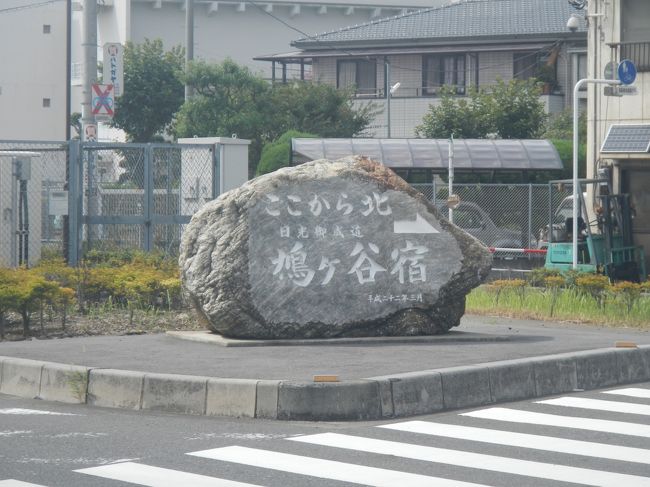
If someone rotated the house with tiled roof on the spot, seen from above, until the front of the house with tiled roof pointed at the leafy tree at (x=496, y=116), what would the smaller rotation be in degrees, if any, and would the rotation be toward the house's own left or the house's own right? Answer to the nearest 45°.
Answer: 0° — it already faces it

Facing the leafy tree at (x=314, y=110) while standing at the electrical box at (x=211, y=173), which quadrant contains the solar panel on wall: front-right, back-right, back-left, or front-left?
front-right

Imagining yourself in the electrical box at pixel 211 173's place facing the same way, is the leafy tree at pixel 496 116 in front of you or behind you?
behind

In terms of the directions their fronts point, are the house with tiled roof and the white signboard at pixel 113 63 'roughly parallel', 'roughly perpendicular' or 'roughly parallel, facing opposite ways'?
roughly parallel

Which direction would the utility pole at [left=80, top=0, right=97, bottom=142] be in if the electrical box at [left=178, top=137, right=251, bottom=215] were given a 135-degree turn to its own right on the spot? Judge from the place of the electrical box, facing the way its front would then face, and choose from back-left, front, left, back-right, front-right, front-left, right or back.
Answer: front-left

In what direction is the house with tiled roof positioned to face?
toward the camera

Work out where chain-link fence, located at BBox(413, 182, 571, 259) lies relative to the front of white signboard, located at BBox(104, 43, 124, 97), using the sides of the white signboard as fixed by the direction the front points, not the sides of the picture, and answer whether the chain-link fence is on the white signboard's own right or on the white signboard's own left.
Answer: on the white signboard's own left

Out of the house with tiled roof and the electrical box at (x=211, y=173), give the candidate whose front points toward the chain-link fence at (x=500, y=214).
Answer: the house with tiled roof

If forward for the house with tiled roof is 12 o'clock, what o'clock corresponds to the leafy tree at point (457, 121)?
The leafy tree is roughly at 12 o'clock from the house with tiled roof.

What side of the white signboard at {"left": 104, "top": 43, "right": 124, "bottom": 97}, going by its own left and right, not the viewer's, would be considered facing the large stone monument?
front

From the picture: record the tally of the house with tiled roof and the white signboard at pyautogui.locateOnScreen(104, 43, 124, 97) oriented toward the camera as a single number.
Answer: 2

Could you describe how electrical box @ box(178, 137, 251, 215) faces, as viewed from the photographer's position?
facing the viewer and to the left of the viewer

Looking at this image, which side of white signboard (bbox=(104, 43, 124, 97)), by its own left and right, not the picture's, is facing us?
front

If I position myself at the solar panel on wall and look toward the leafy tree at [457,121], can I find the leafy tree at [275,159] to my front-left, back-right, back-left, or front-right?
front-left
